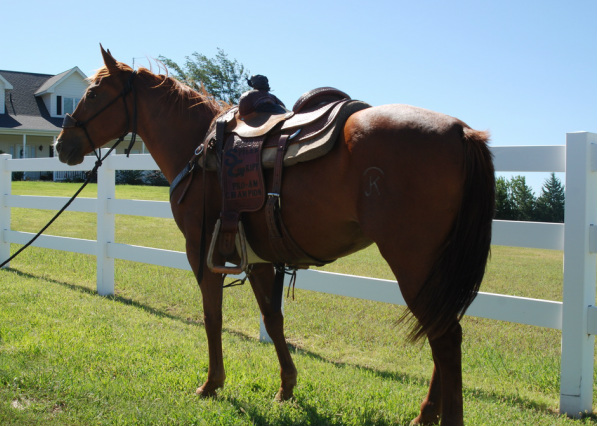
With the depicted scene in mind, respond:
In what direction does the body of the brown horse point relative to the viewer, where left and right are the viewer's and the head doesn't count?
facing to the left of the viewer

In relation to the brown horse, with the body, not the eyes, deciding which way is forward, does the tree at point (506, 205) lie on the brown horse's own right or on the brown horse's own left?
on the brown horse's own right

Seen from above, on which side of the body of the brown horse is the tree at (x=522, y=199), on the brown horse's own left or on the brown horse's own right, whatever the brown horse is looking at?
on the brown horse's own right

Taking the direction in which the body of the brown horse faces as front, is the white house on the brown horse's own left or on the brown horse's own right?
on the brown horse's own right
